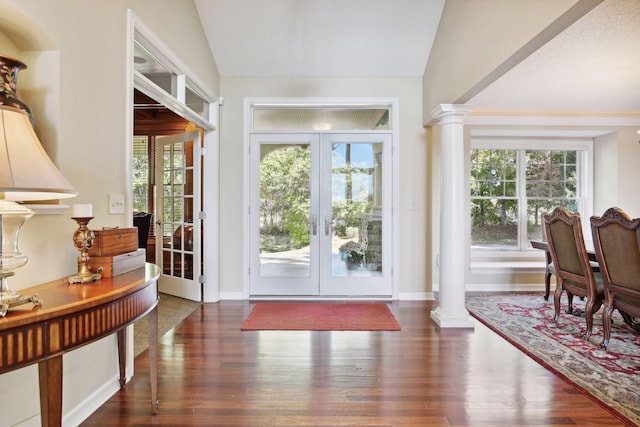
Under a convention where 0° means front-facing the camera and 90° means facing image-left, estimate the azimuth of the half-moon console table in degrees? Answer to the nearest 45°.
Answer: approximately 315°

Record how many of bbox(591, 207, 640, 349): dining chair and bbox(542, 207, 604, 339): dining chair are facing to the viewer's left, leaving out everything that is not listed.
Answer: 0

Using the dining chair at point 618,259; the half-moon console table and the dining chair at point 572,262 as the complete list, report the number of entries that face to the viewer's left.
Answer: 0

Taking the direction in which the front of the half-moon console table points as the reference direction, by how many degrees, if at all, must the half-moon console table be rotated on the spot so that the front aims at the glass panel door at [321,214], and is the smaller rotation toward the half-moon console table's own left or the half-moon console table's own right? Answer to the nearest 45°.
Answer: approximately 90° to the half-moon console table's own left

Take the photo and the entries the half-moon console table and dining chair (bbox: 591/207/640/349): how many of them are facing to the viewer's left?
0

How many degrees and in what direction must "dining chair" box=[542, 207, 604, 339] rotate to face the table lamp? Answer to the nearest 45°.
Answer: approximately 180°

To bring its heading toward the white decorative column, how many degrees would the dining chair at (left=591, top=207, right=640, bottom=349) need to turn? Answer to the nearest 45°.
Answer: approximately 135° to its left

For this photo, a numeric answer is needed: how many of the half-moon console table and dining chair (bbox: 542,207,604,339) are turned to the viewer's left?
0

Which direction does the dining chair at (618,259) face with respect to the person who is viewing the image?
facing away from the viewer and to the right of the viewer

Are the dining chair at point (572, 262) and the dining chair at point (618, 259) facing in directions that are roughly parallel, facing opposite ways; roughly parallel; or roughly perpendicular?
roughly parallel

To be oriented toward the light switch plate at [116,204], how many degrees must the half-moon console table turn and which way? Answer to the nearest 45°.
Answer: approximately 135° to its left
